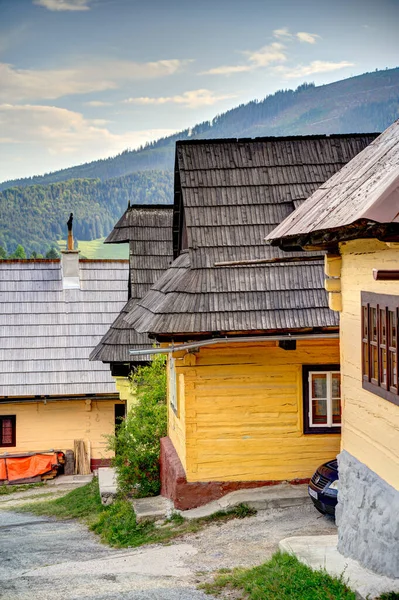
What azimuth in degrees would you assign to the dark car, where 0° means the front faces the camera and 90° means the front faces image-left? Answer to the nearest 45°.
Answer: approximately 45°

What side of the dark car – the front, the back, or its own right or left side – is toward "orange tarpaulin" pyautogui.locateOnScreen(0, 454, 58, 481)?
right

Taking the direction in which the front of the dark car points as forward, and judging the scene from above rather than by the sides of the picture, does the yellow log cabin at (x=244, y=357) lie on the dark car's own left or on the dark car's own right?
on the dark car's own right

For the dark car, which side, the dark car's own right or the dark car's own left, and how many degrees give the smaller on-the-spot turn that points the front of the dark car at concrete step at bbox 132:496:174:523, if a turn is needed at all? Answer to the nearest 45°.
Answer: approximately 90° to the dark car's own right

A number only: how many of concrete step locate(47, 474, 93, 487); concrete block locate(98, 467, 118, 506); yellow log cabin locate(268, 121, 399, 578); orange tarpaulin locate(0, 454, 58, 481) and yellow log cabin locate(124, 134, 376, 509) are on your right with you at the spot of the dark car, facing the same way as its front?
4

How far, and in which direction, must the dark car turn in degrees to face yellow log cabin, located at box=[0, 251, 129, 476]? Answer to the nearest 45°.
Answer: approximately 90° to its right

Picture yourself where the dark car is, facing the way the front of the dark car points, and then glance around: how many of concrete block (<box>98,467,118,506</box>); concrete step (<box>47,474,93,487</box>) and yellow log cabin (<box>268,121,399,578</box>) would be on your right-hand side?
2

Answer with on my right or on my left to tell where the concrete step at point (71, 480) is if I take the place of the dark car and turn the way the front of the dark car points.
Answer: on my right
